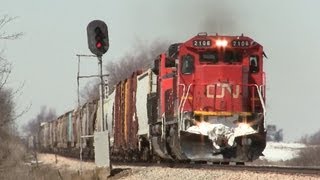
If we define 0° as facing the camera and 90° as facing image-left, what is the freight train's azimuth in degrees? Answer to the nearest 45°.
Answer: approximately 0°
